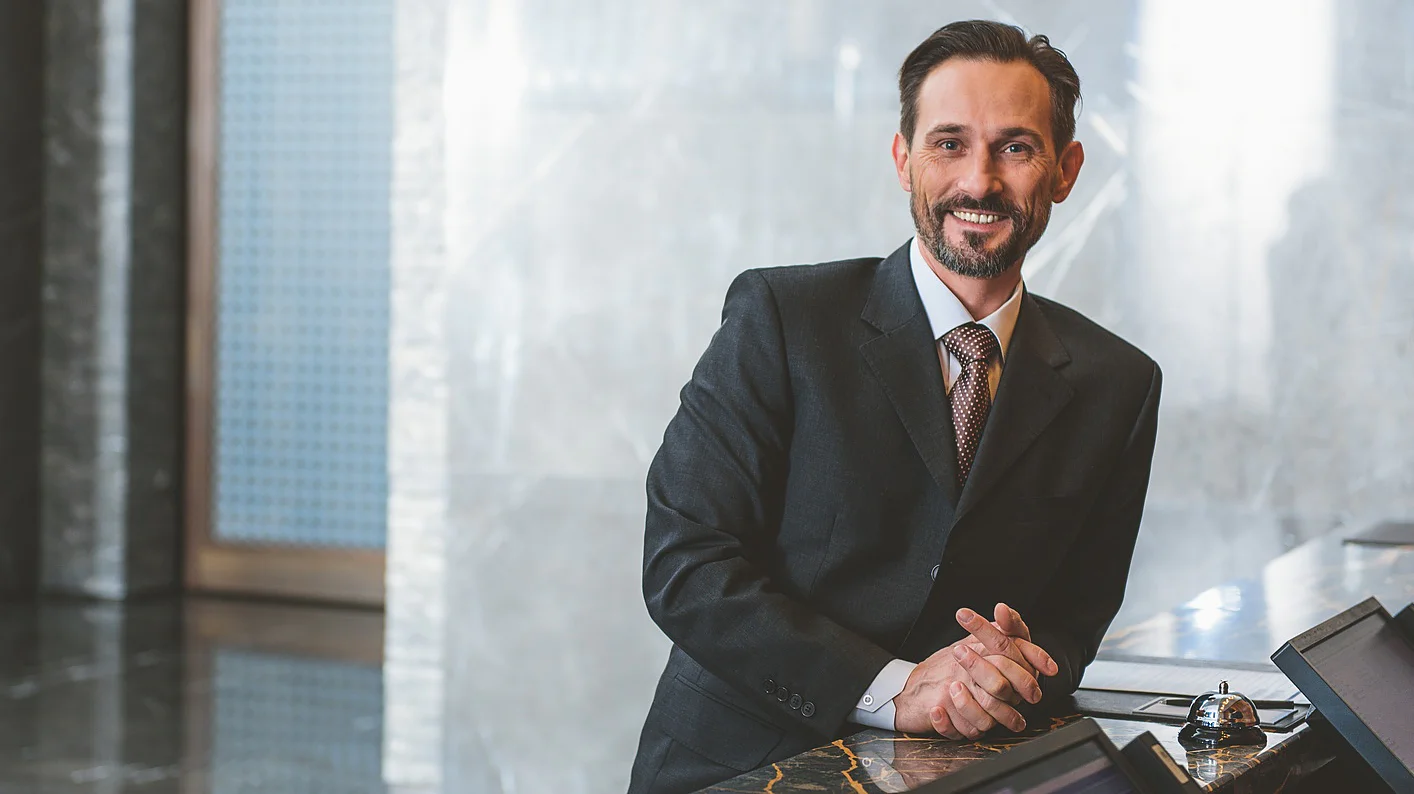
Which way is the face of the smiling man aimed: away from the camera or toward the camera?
toward the camera

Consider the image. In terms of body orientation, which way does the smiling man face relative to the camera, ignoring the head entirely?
toward the camera

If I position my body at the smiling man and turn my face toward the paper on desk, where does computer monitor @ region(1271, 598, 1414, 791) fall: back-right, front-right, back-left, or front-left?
front-right

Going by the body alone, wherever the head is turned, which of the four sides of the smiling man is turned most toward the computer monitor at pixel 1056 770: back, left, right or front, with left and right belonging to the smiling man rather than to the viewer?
front
